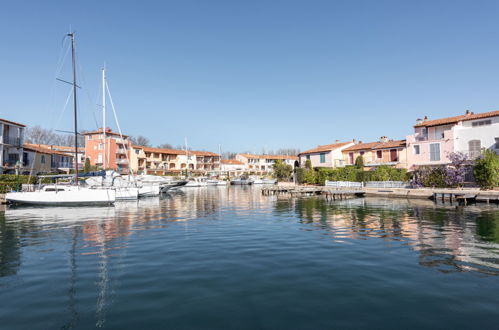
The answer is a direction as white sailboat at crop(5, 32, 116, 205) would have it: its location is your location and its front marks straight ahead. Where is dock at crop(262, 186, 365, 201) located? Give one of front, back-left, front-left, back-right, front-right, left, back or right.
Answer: front

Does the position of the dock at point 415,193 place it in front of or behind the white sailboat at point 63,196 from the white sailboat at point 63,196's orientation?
in front

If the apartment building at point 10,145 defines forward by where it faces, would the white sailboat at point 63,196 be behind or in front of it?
in front

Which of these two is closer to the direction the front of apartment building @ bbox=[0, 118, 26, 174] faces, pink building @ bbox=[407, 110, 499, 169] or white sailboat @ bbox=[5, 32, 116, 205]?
the pink building

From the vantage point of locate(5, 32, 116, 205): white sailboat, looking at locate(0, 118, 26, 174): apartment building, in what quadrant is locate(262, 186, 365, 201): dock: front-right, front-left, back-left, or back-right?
back-right

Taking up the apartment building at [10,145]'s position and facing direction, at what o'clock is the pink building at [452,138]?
The pink building is roughly at 12 o'clock from the apartment building.

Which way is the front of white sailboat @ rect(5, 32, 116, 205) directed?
to the viewer's right

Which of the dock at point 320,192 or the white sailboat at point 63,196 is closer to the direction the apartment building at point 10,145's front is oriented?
the dock

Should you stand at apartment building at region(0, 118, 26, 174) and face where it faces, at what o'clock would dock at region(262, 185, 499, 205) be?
The dock is roughly at 12 o'clock from the apartment building.

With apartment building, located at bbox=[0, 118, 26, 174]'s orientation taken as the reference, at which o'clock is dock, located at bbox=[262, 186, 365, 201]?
The dock is roughly at 12 o'clock from the apartment building.

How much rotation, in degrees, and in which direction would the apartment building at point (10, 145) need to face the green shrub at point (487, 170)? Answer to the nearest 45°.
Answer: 0° — it already faces it

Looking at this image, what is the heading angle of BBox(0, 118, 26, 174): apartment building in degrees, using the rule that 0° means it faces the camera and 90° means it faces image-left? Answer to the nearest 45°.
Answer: approximately 315°
